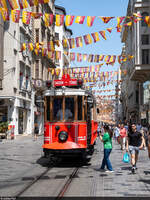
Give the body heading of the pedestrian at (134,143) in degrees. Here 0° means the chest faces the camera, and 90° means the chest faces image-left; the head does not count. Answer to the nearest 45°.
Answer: approximately 0°

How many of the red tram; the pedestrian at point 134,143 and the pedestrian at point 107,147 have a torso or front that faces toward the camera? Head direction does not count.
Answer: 2

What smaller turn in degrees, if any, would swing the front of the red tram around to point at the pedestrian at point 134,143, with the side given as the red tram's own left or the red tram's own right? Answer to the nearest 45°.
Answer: approximately 45° to the red tram's own left

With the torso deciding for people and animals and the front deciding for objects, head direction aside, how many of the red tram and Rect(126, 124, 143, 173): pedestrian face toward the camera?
2

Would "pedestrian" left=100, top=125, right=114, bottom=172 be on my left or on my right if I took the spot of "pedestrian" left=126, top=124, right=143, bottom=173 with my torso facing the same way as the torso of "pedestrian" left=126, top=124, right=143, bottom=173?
on my right
